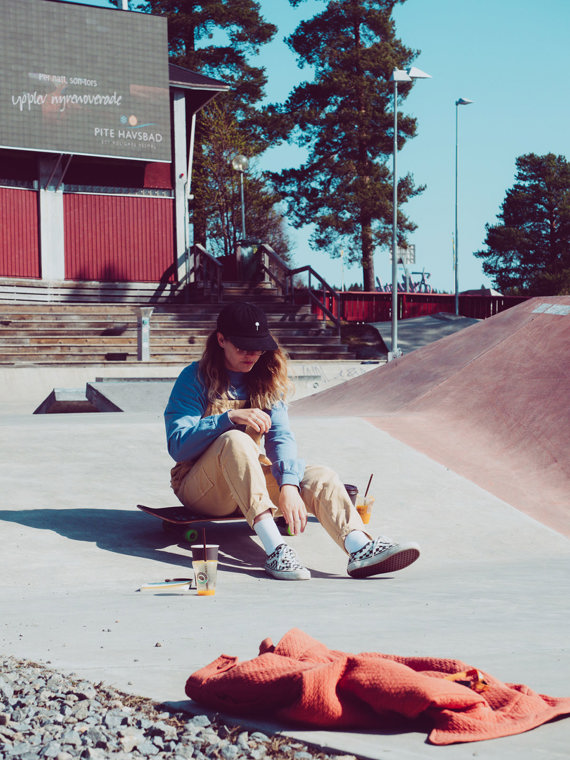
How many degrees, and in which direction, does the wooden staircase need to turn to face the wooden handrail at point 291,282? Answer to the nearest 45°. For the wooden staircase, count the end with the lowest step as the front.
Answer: approximately 135° to its left

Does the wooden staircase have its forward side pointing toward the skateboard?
yes

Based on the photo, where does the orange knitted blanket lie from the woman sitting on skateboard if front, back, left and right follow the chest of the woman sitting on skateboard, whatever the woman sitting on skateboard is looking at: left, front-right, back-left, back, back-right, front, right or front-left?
front-right

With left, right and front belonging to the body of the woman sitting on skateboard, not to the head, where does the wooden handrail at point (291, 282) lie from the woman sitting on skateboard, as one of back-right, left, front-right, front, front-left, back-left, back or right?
back-left

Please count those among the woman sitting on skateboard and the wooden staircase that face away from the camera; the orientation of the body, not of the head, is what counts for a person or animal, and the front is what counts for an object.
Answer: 0

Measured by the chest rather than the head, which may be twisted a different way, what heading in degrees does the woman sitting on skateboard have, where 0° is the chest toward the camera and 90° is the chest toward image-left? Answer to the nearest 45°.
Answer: approximately 315°

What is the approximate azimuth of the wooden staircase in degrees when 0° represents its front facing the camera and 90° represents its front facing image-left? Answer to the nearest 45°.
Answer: approximately 0°

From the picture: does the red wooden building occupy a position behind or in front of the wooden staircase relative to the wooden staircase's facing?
behind

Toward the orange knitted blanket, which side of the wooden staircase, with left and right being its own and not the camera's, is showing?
front
